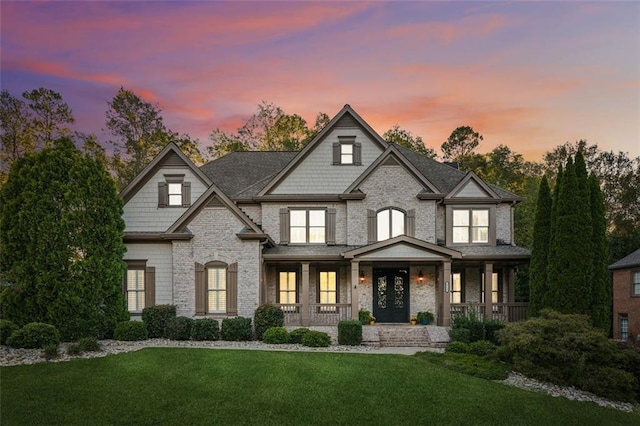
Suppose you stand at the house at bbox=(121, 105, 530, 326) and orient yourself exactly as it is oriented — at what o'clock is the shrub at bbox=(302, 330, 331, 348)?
The shrub is roughly at 12 o'clock from the house.

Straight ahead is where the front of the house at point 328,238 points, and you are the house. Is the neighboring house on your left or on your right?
on your left

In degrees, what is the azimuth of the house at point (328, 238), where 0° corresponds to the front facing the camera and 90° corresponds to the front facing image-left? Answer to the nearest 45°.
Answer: approximately 0°
